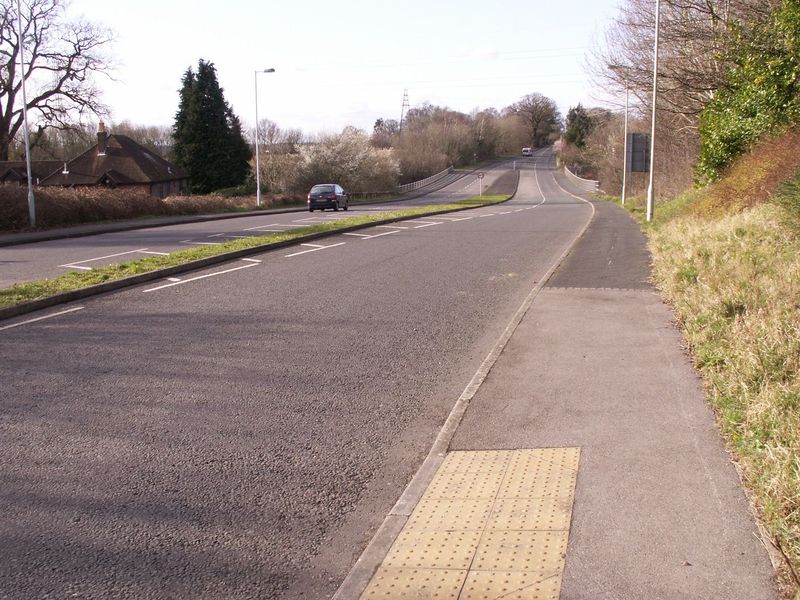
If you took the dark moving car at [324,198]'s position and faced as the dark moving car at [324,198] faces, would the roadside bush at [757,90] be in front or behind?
behind

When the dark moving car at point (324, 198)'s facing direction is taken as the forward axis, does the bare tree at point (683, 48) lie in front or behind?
behind

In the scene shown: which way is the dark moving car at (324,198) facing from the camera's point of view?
away from the camera

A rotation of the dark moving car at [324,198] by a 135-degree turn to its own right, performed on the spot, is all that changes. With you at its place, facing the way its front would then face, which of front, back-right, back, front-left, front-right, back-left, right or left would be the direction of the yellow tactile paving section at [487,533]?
front-right
